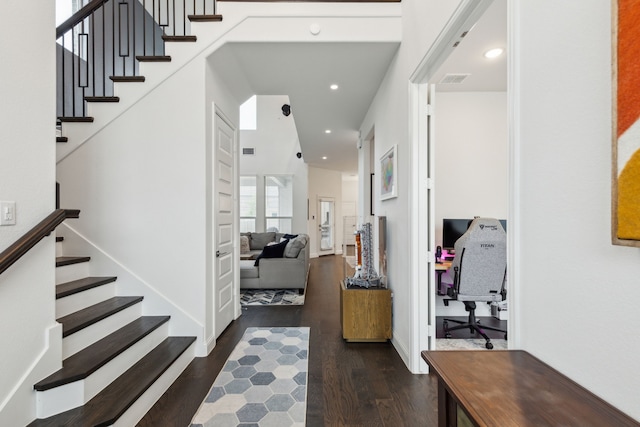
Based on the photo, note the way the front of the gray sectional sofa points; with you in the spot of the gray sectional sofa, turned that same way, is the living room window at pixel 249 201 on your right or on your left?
on your right

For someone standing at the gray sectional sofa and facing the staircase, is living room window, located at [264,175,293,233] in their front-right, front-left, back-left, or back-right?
back-right

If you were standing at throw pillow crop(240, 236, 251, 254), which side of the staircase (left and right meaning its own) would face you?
left

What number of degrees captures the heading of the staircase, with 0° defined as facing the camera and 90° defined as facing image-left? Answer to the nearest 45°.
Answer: approximately 315°

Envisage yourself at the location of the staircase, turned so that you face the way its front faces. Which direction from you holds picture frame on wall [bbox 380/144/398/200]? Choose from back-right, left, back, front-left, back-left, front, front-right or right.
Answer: front-left

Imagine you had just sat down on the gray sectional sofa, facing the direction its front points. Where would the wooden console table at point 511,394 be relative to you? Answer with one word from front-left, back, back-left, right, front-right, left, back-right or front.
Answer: left

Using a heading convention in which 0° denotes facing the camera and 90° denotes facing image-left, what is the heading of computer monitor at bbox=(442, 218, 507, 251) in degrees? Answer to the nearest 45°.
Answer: approximately 0°

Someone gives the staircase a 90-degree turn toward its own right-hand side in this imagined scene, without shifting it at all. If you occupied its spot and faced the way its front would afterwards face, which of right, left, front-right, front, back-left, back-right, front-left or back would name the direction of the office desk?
back-left
